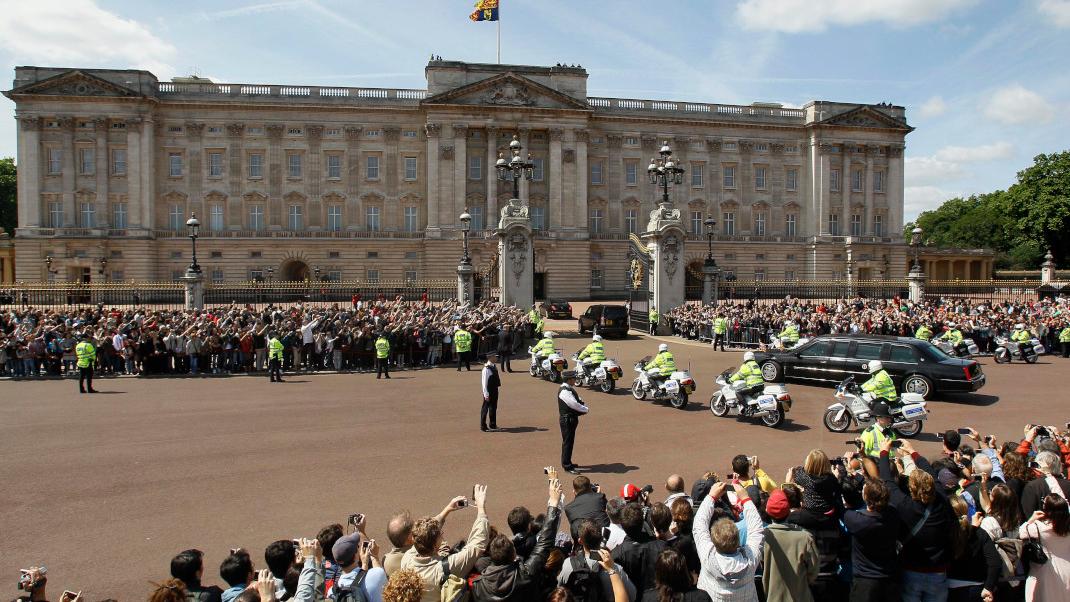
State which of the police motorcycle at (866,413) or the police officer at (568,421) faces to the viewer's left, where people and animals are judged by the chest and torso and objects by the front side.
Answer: the police motorcycle

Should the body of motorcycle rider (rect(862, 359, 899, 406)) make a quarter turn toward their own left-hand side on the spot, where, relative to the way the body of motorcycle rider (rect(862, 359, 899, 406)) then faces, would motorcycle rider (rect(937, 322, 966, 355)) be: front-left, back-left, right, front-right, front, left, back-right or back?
back

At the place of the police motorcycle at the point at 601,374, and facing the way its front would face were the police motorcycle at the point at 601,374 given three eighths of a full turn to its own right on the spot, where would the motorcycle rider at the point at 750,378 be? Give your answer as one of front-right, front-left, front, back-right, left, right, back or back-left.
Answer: front-right
